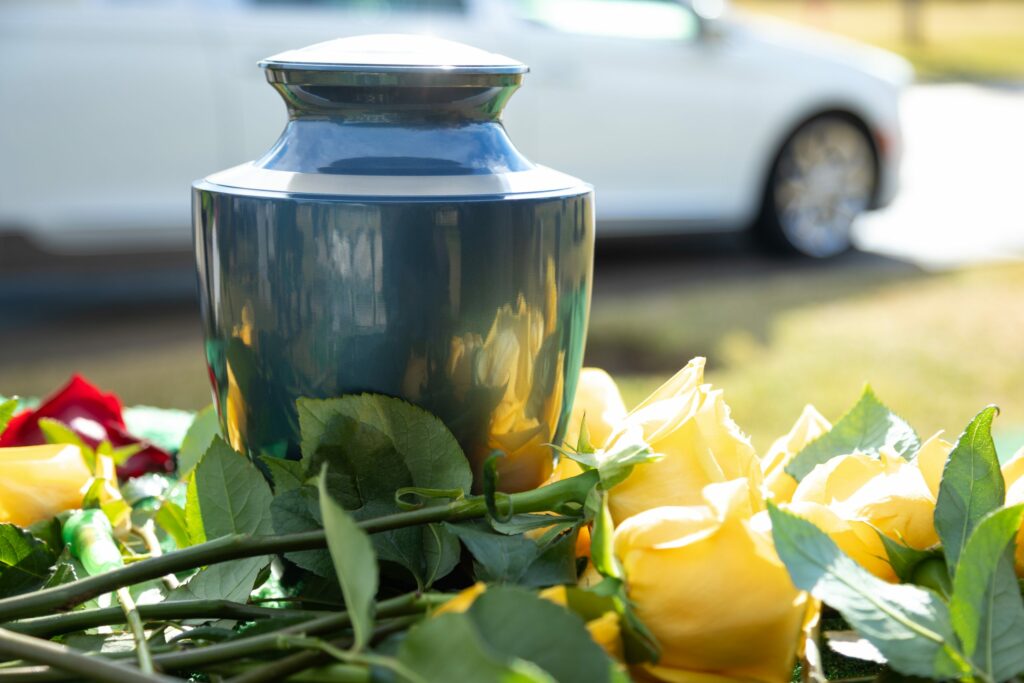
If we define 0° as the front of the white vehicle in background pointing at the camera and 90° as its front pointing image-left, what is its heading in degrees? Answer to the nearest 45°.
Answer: approximately 270°

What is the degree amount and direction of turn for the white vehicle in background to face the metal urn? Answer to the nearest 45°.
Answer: approximately 90° to its right
